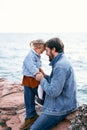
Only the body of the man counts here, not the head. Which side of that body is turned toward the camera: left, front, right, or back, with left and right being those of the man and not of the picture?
left
